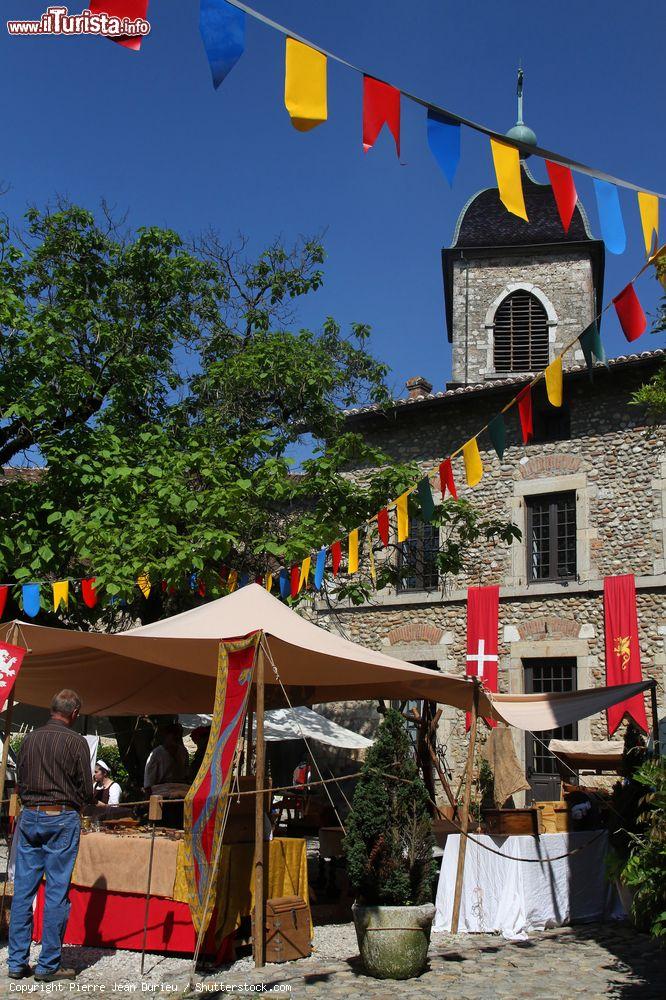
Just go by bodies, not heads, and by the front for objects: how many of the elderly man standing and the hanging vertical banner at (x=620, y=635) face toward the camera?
1

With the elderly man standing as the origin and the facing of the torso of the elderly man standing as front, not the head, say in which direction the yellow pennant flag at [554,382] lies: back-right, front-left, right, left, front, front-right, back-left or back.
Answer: front-right

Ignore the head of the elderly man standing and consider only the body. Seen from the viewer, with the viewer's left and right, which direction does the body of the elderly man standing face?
facing away from the viewer and to the right of the viewer

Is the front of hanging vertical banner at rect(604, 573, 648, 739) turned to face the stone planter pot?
yes

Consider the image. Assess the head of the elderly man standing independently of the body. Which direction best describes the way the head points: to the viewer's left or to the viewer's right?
to the viewer's right

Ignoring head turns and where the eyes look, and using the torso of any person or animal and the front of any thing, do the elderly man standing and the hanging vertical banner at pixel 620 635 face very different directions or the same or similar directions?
very different directions

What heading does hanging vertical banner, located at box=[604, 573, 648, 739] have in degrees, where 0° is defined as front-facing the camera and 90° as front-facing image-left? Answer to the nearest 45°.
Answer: approximately 0°
